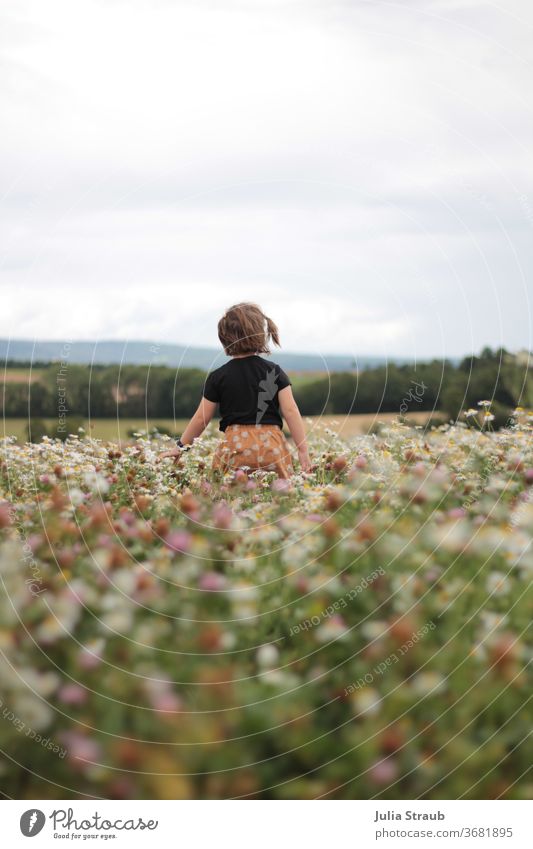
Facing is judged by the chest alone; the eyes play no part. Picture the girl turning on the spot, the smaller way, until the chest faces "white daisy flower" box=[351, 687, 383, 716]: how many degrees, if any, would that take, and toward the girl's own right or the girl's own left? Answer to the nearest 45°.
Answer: approximately 180°

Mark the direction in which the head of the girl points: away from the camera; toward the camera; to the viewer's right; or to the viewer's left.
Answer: away from the camera

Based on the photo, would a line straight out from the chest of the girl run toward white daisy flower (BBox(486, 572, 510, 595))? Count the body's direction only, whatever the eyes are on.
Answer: no

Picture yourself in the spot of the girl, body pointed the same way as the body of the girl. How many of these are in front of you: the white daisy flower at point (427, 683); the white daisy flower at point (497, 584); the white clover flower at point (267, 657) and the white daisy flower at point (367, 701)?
0

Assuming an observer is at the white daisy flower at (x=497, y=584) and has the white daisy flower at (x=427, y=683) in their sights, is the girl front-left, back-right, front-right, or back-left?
back-right

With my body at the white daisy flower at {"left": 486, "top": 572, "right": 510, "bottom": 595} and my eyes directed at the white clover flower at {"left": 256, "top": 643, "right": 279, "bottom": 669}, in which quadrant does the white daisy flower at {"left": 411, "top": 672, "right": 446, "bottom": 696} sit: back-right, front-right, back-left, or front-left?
front-left

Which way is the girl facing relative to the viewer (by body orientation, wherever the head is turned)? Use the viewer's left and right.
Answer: facing away from the viewer

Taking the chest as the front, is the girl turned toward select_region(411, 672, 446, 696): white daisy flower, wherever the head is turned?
no

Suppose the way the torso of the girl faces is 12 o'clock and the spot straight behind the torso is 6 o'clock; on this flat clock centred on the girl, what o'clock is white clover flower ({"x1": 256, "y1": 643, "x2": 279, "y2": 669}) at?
The white clover flower is roughly at 6 o'clock from the girl.
